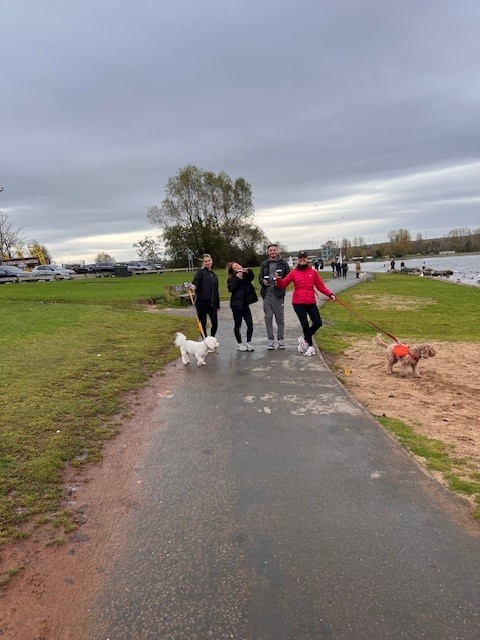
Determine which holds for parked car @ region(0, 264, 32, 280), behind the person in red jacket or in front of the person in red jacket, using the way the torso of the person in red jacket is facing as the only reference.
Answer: behind

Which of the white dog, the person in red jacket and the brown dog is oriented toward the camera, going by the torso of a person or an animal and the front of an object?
the person in red jacket

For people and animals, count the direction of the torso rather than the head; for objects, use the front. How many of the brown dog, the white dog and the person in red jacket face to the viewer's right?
2

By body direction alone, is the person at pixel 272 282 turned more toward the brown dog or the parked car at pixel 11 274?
the brown dog

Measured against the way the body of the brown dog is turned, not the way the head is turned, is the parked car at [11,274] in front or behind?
behind

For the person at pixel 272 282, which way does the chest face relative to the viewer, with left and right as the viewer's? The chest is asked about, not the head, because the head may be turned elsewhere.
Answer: facing the viewer

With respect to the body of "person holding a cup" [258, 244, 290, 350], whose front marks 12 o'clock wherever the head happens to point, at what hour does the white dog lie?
The white dog is roughly at 2 o'clock from the person holding a cup.

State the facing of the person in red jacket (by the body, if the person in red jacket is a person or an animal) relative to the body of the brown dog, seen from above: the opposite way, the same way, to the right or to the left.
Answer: to the right

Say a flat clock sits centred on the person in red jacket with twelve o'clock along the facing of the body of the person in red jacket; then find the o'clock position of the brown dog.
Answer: The brown dog is roughly at 10 o'clock from the person in red jacket.

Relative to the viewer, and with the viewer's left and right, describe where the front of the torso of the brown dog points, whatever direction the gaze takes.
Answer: facing to the right of the viewer

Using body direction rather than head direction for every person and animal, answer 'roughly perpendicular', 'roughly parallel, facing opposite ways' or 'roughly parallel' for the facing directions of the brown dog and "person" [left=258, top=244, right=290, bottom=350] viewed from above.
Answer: roughly perpendicular

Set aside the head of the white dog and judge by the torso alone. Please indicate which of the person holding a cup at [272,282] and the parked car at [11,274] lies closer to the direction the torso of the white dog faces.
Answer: the person holding a cup

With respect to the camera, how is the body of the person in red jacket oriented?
toward the camera

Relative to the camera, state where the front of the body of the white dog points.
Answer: to the viewer's right

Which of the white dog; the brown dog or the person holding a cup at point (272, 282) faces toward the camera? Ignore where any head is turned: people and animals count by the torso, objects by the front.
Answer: the person holding a cup

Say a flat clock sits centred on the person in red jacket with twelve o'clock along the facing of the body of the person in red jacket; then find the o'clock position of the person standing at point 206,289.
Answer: The person standing is roughly at 3 o'clock from the person in red jacket.

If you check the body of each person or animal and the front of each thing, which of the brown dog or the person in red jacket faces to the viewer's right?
the brown dog

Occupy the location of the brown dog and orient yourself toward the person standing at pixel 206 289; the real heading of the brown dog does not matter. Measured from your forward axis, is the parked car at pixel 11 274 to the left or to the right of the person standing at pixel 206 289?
right

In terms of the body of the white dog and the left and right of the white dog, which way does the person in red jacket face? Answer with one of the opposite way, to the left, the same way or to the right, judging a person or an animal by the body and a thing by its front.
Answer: to the right

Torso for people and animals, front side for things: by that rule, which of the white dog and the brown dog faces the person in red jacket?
the white dog

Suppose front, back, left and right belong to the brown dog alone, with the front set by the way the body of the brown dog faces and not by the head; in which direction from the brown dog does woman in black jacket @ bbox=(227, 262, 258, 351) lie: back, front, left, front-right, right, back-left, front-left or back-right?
back

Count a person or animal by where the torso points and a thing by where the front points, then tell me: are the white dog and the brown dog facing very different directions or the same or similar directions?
same or similar directions
